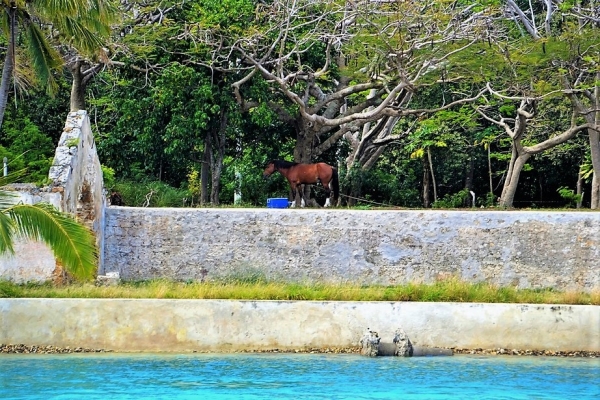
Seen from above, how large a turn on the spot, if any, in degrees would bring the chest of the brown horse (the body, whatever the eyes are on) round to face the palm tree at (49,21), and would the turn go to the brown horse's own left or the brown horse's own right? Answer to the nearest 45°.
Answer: approximately 45° to the brown horse's own left

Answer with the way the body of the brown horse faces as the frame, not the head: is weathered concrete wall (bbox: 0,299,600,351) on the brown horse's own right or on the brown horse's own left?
on the brown horse's own left

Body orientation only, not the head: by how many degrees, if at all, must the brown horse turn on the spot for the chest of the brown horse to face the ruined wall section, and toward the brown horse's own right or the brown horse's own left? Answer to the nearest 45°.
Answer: approximately 45° to the brown horse's own left

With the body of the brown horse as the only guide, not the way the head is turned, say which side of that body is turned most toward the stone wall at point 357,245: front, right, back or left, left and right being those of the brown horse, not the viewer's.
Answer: left

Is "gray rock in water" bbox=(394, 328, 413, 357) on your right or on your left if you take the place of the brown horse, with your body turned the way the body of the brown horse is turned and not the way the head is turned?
on your left

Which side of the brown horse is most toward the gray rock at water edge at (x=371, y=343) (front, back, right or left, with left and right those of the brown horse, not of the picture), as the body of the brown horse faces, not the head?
left

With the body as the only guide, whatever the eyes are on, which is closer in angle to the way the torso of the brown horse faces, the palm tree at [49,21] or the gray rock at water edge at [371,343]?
the palm tree

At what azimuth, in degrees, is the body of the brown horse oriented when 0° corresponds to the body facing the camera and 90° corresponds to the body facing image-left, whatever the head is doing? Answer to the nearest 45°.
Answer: approximately 90°

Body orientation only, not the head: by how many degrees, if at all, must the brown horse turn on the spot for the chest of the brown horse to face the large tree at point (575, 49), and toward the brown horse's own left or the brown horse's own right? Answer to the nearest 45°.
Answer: approximately 180°
